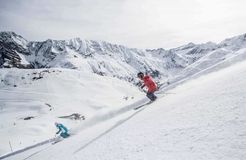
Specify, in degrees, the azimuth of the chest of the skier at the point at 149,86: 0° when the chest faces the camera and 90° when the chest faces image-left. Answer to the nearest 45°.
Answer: approximately 90°
